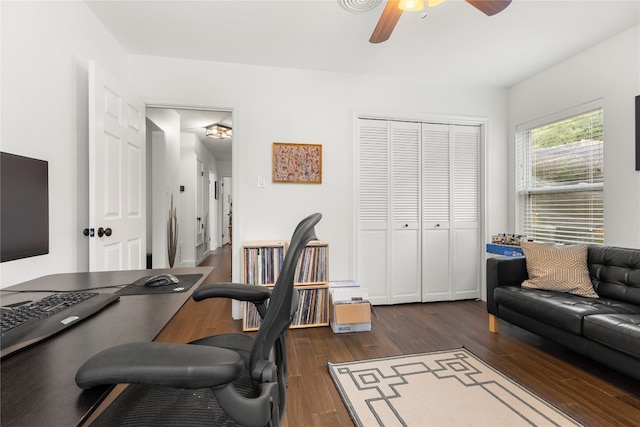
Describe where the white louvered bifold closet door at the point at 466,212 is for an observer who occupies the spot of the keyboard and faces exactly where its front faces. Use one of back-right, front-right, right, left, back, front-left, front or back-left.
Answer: front-left

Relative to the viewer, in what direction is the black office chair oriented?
to the viewer's left

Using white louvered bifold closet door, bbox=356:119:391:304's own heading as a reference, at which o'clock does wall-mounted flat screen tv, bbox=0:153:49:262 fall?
The wall-mounted flat screen tv is roughly at 1 o'clock from the white louvered bifold closet door.

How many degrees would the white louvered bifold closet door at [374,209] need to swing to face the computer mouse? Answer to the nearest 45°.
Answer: approximately 45° to its right

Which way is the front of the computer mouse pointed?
to the viewer's left

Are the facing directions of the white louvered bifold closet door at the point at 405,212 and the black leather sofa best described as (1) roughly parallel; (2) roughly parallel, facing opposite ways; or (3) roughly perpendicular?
roughly perpendicular

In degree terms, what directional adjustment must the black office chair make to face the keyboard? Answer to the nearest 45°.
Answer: approximately 45° to its right

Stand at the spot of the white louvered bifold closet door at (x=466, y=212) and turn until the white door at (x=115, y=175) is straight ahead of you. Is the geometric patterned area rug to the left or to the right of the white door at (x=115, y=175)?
left

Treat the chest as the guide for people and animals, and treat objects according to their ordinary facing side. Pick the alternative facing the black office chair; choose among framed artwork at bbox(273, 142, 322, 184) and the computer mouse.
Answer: the framed artwork

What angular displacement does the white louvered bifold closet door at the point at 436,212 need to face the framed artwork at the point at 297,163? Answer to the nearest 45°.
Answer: approximately 45° to its right

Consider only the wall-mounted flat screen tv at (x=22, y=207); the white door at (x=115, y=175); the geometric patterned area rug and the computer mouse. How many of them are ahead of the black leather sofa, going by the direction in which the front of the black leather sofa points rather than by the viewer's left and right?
4
